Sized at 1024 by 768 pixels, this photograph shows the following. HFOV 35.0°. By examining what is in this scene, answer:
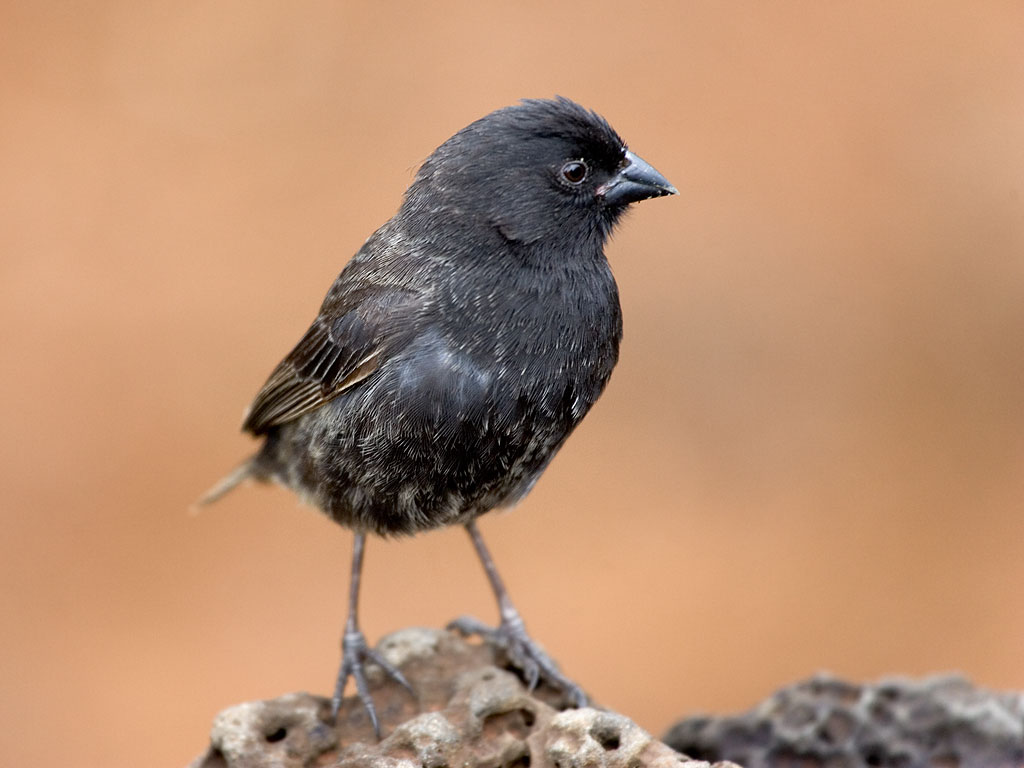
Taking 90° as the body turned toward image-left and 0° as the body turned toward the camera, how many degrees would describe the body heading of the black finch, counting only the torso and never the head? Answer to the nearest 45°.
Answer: approximately 315°

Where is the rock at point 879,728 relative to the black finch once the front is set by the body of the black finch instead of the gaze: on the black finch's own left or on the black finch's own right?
on the black finch's own left
